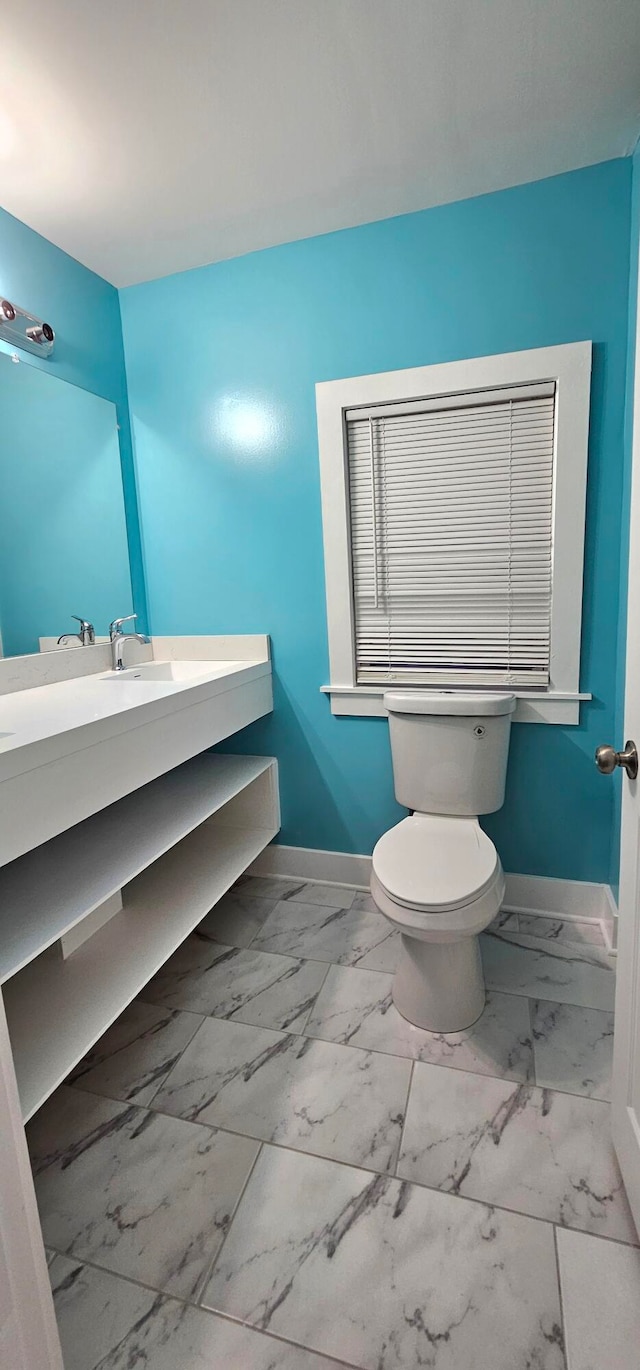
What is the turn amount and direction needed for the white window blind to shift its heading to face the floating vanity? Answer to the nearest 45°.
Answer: approximately 45° to its right

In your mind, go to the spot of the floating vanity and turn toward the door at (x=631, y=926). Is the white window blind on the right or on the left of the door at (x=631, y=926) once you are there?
left

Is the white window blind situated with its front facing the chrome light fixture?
no

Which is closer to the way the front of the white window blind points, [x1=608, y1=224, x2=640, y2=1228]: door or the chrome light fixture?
the door

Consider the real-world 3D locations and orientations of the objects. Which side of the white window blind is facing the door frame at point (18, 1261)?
front

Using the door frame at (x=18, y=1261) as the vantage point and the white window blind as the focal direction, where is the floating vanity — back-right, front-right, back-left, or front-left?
front-left

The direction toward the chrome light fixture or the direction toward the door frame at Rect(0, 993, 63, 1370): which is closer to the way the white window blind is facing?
the door frame

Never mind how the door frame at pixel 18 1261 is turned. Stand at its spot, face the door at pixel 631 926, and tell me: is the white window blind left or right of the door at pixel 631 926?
left

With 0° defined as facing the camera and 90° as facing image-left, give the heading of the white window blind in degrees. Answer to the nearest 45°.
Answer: approximately 0°

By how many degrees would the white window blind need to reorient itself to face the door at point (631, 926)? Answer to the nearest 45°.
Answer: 0° — it already faces it
